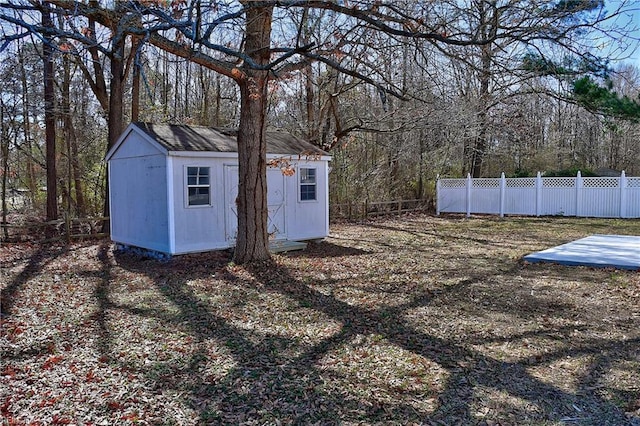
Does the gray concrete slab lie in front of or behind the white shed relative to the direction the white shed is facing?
in front

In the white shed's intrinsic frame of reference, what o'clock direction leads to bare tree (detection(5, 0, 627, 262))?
The bare tree is roughly at 1 o'clock from the white shed.

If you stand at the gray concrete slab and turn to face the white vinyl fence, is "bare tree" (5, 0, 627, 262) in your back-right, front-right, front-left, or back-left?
back-left

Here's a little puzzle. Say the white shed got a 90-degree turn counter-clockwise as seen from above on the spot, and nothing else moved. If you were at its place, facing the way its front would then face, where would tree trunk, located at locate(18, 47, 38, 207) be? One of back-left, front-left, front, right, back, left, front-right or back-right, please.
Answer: left

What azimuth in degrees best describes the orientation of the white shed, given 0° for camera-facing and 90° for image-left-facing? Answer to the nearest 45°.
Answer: approximately 315°

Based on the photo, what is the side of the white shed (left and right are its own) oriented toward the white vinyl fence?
left
